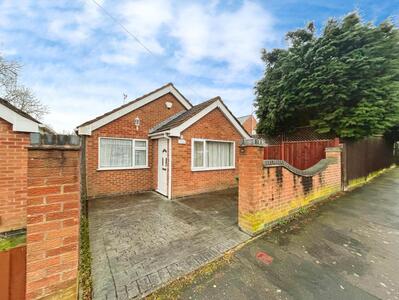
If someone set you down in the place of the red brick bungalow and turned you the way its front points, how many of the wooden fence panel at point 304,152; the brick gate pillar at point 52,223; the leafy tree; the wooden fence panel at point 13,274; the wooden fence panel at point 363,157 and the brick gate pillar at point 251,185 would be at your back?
0

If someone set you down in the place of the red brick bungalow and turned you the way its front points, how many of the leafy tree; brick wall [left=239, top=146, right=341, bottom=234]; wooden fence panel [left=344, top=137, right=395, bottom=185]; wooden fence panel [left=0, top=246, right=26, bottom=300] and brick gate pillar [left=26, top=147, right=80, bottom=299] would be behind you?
0

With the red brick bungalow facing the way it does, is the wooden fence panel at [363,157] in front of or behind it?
in front

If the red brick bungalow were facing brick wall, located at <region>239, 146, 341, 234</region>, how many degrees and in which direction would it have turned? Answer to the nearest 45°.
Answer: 0° — it already faces it

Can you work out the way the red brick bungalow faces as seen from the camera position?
facing the viewer and to the right of the viewer

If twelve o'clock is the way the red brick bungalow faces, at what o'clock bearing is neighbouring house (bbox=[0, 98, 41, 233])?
The neighbouring house is roughly at 3 o'clock from the red brick bungalow.

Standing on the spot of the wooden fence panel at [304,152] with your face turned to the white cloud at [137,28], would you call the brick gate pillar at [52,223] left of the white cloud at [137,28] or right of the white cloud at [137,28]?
left

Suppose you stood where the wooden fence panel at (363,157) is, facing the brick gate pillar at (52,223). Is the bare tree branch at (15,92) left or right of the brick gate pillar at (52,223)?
right

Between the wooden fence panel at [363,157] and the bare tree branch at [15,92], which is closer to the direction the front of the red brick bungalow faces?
the wooden fence panel

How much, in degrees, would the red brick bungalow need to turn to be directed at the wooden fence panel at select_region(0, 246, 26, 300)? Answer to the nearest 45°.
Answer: approximately 45° to its right
